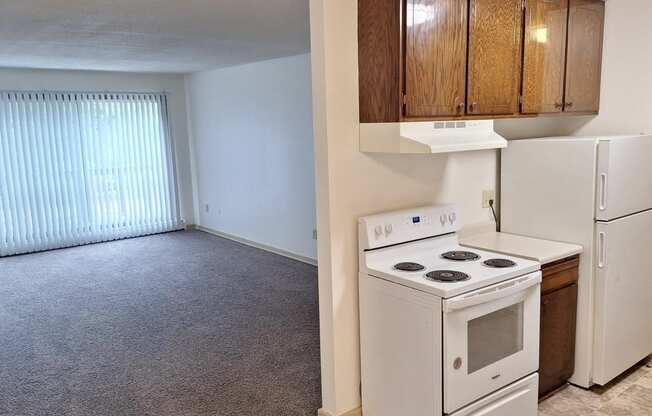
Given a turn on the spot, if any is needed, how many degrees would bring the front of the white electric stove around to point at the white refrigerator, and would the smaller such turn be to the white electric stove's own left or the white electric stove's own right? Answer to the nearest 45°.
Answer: approximately 90° to the white electric stove's own left

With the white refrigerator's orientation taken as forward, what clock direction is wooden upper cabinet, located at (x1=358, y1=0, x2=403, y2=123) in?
The wooden upper cabinet is roughly at 3 o'clock from the white refrigerator.

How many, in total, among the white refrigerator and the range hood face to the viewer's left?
0

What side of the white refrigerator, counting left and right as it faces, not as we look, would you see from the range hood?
right

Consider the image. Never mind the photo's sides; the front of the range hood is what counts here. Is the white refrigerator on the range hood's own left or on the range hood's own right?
on the range hood's own left

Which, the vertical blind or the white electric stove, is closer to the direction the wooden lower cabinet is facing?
the white electric stove

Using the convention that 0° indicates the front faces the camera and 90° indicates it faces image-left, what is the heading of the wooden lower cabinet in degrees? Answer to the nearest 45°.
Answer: approximately 315°

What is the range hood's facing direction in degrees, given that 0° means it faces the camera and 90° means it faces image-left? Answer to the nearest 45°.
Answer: approximately 315°

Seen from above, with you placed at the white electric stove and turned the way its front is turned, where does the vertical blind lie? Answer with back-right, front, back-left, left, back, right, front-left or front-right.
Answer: back
